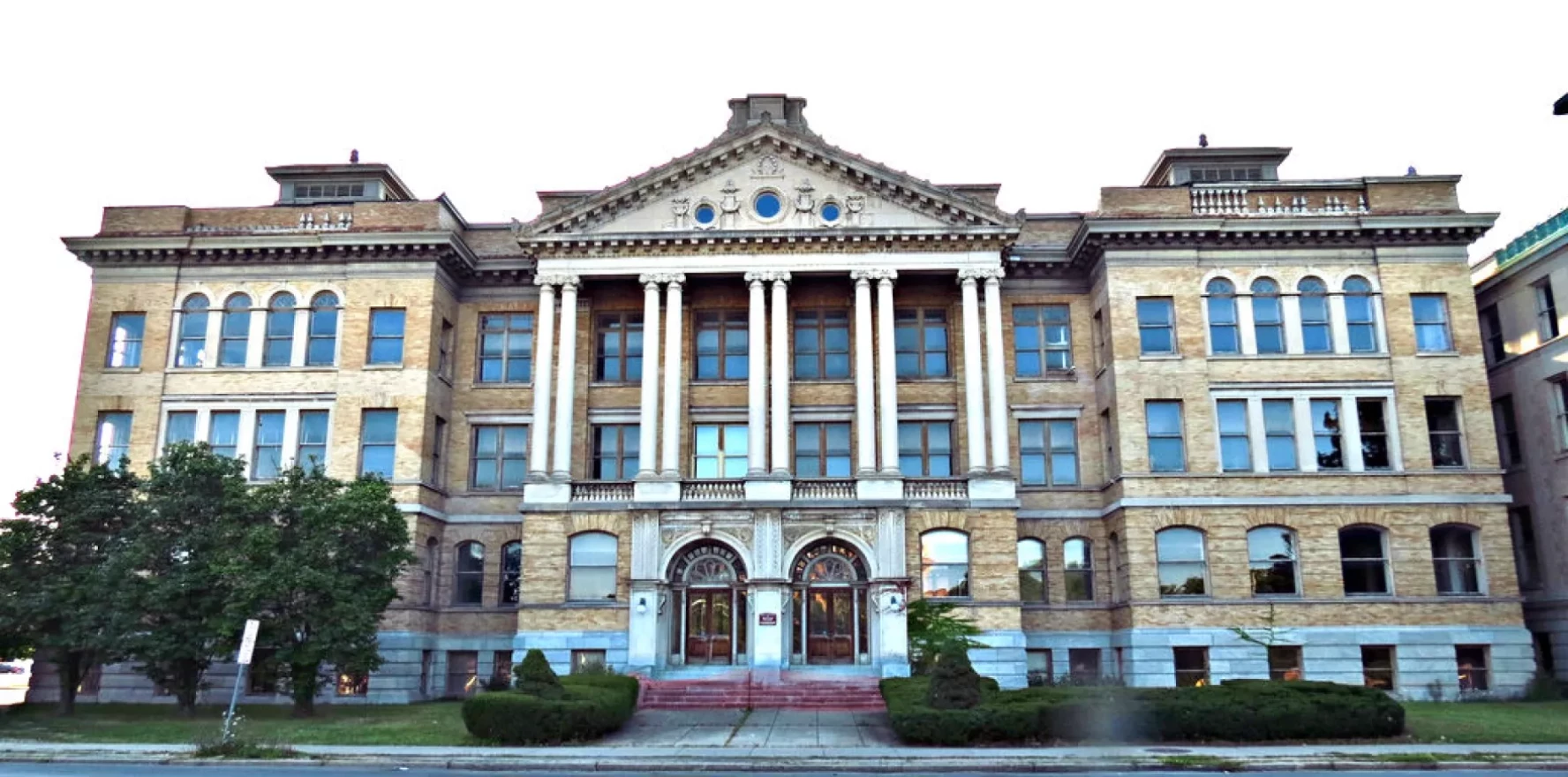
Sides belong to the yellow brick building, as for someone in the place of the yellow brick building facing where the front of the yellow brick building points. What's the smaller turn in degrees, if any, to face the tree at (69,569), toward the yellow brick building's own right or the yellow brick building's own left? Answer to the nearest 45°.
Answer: approximately 90° to the yellow brick building's own right

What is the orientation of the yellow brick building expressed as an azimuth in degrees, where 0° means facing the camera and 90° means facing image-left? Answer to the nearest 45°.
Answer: approximately 0°

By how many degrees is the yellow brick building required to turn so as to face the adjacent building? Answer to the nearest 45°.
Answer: approximately 90° to its left
